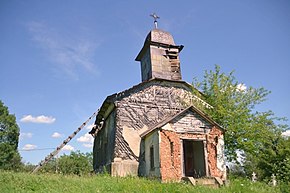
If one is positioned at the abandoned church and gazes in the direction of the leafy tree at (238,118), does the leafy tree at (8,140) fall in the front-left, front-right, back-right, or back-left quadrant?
back-left

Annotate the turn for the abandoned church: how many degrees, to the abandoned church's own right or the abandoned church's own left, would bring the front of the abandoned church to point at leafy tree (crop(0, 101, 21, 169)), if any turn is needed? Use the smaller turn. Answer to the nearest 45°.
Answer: approximately 135° to the abandoned church's own right

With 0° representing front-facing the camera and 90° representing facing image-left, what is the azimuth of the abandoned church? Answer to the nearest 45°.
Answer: approximately 0°

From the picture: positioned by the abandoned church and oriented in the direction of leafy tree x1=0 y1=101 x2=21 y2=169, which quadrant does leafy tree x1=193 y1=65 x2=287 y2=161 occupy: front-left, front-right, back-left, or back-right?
back-right

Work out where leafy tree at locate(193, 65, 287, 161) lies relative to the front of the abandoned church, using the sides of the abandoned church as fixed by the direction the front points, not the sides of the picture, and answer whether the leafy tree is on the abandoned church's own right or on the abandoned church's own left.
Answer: on the abandoned church's own left
